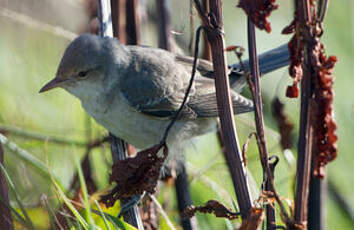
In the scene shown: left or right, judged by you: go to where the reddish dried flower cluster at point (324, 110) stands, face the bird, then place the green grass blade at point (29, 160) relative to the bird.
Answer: left

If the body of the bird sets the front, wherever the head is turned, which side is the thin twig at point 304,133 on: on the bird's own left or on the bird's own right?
on the bird's own left

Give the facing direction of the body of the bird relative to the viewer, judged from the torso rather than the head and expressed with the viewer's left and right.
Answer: facing to the left of the viewer

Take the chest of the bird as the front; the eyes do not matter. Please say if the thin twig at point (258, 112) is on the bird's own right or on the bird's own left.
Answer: on the bird's own left

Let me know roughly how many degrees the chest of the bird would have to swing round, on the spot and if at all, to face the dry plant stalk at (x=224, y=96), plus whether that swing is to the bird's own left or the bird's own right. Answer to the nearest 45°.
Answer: approximately 180°
